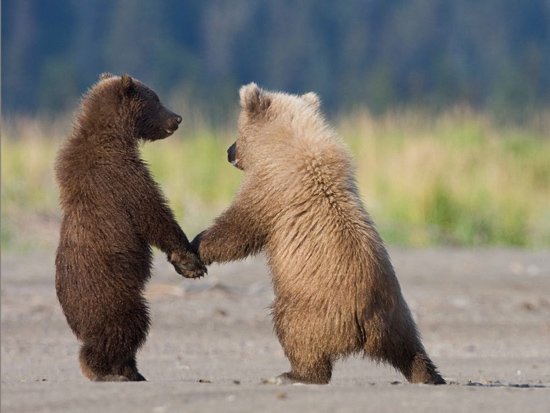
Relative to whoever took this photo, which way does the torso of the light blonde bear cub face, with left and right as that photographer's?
facing away from the viewer and to the left of the viewer

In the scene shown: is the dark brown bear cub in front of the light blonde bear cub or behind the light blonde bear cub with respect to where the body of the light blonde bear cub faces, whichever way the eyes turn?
in front
